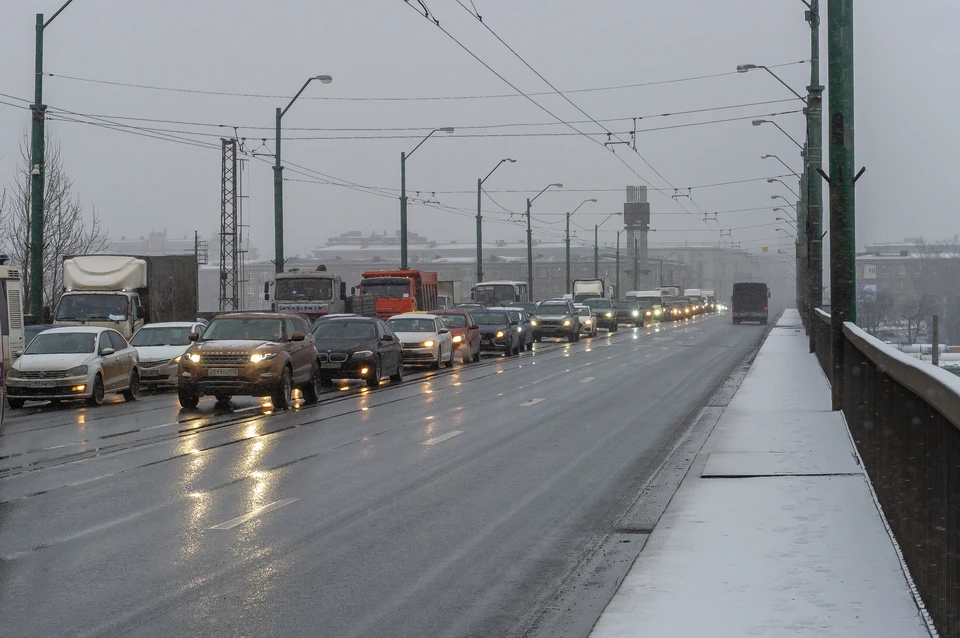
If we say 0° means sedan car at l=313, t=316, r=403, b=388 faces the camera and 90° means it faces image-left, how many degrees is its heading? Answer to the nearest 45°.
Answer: approximately 45°

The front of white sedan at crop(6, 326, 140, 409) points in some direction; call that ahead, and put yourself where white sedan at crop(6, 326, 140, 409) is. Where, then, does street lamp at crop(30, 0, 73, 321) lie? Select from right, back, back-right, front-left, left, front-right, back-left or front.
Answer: back-right

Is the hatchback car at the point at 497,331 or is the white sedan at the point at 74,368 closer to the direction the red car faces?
the white sedan

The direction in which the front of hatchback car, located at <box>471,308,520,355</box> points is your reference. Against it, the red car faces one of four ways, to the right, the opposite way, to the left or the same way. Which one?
the same way

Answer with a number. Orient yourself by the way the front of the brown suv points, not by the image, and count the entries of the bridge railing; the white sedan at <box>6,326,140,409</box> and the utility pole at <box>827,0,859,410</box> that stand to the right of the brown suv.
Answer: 1

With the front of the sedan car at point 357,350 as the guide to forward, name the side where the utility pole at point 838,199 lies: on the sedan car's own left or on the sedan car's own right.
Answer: on the sedan car's own left

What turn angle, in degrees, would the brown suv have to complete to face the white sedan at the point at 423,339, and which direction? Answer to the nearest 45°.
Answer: approximately 135° to its right

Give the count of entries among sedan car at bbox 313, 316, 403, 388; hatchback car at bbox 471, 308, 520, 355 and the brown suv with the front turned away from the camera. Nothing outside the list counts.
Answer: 0

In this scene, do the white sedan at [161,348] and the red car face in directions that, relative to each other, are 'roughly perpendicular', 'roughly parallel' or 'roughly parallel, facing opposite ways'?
roughly parallel

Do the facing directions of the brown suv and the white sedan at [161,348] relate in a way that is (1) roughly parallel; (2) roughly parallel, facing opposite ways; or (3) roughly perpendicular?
roughly parallel

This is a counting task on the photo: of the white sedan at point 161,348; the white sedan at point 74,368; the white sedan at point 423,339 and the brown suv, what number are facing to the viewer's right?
0

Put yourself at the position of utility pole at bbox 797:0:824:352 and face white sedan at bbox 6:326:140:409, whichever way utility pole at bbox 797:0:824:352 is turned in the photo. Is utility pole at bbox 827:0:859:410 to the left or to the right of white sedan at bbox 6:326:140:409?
left

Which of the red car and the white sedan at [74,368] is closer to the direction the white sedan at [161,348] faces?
the white sedan

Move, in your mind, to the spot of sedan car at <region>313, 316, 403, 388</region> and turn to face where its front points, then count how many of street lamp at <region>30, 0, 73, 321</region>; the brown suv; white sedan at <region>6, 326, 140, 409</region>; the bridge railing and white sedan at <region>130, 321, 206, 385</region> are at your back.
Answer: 0

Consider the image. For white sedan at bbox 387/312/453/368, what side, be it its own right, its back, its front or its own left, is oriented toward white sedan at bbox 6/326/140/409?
front

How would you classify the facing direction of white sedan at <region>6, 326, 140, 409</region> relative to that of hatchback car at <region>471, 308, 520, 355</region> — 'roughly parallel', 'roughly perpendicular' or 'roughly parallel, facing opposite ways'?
roughly parallel

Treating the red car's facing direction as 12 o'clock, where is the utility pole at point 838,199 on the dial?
The utility pole is roughly at 10 o'clock from the red car.

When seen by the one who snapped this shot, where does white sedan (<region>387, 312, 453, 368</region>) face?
facing the viewer and to the left of the viewer

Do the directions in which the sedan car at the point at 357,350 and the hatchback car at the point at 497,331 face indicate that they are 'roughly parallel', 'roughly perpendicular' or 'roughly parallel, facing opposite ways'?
roughly parallel

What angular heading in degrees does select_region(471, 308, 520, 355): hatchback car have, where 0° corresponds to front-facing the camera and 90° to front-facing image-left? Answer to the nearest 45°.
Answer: approximately 45°
